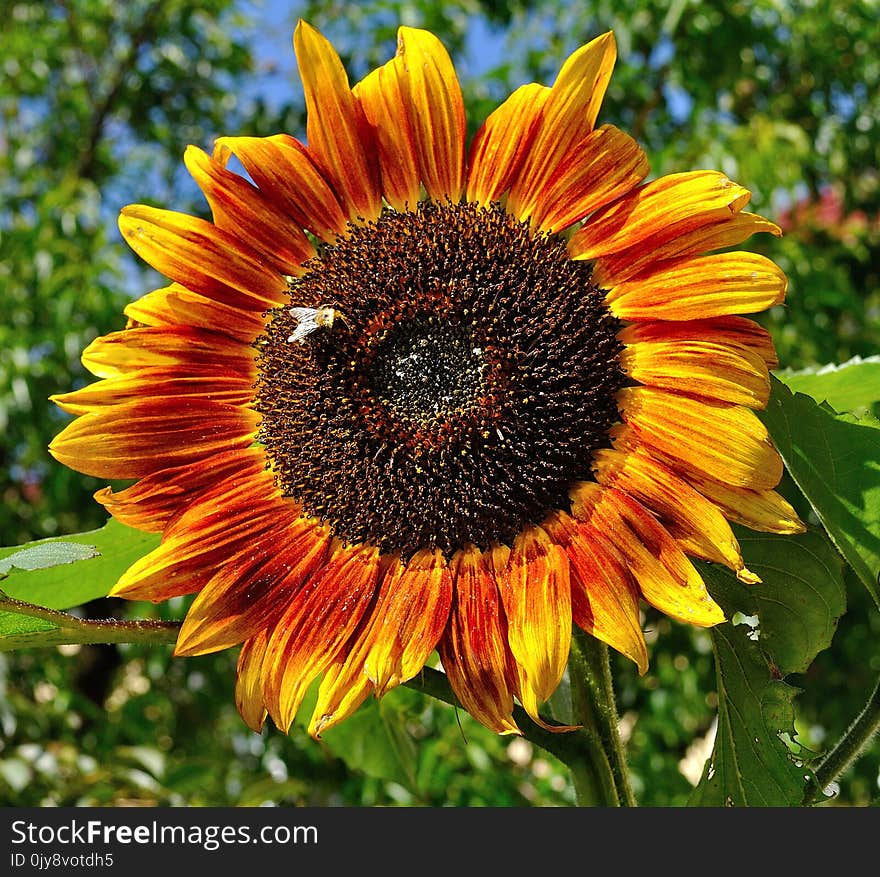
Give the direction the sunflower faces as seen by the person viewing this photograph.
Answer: facing the viewer

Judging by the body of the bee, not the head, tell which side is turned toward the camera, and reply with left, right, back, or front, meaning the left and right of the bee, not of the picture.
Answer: right
